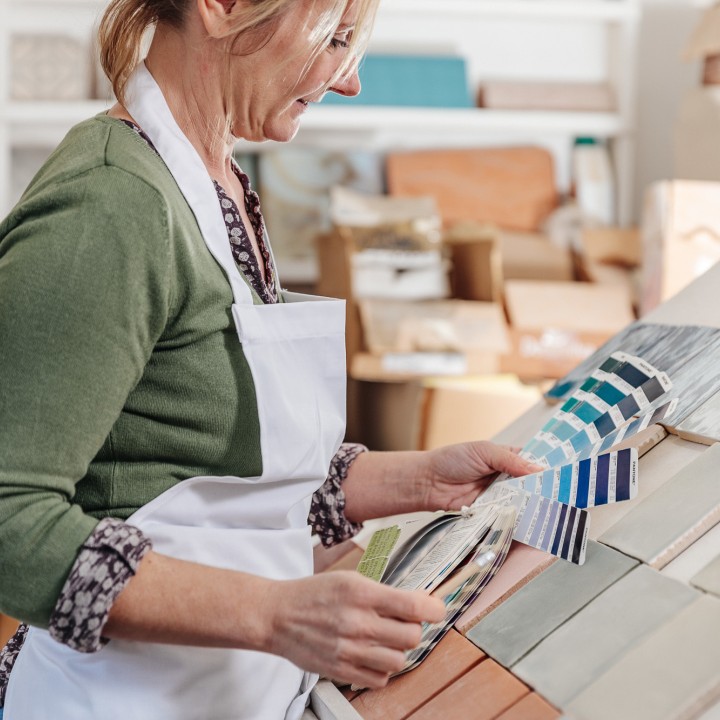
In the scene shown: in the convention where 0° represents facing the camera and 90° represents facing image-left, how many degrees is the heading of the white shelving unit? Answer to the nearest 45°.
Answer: approximately 0°

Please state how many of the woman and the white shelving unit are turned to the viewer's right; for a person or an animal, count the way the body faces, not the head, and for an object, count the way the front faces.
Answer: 1

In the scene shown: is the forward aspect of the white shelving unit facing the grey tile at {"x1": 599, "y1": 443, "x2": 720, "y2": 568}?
yes

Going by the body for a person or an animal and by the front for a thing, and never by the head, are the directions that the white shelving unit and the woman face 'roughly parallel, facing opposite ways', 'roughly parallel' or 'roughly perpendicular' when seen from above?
roughly perpendicular

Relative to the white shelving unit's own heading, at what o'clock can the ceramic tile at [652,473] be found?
The ceramic tile is roughly at 12 o'clock from the white shelving unit.

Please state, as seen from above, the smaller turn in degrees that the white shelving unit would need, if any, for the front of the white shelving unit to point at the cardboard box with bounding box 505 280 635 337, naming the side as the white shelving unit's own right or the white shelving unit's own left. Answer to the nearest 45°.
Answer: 0° — it already faces it

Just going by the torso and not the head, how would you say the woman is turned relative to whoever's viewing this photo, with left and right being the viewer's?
facing to the right of the viewer

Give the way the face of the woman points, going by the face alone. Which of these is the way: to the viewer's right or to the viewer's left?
to the viewer's right
